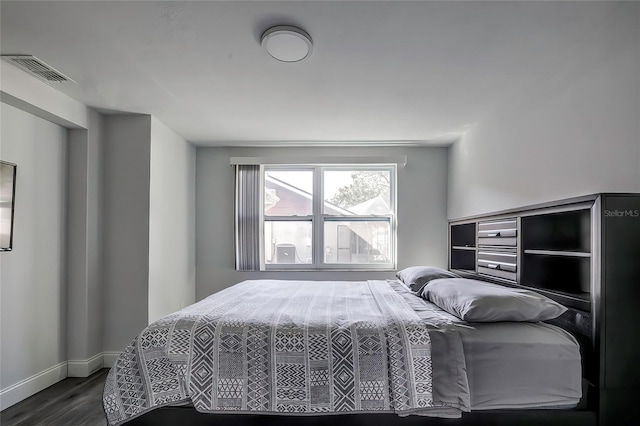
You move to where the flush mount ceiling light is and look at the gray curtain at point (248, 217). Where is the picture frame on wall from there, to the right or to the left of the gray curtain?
left

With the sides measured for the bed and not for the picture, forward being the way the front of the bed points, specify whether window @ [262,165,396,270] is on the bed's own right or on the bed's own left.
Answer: on the bed's own right

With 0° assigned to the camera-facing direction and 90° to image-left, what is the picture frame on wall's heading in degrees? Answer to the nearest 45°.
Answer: approximately 315°

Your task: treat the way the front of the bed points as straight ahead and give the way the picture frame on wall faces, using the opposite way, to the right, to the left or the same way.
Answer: the opposite way

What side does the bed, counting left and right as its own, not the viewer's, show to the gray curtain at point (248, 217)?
right

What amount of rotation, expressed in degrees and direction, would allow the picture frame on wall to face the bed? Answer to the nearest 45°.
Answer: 0° — it already faces it

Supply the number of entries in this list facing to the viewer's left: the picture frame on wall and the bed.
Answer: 1

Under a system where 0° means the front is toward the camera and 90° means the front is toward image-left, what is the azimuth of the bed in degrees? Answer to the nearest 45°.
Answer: approximately 90°

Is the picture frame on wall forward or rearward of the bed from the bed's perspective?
forward

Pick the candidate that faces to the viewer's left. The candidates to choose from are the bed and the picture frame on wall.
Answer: the bed
